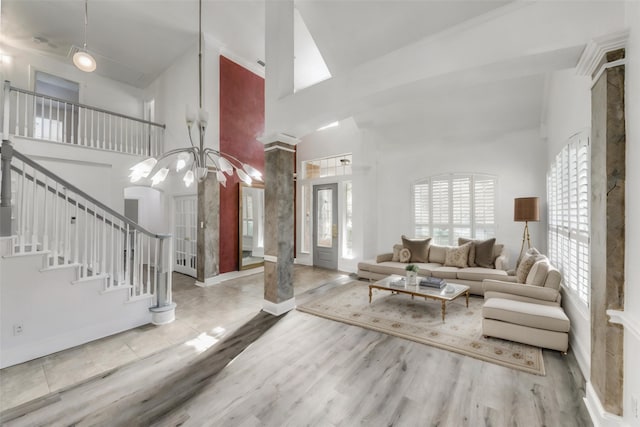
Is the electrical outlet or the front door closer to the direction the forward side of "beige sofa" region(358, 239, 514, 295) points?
the electrical outlet

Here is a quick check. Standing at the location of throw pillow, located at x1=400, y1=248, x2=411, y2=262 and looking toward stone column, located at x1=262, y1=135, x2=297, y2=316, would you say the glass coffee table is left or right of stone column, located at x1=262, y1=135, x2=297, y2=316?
left

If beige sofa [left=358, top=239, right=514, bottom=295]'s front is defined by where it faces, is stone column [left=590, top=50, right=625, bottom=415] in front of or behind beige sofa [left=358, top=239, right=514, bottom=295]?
in front

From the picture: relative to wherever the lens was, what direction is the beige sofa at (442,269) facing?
facing the viewer

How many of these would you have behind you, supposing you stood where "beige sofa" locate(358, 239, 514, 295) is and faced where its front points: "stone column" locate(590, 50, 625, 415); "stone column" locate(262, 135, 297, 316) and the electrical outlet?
0

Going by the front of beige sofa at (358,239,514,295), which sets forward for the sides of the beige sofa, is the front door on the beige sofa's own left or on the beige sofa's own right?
on the beige sofa's own right

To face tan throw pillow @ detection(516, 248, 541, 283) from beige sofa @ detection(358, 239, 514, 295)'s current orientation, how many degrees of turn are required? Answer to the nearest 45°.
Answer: approximately 45° to its left

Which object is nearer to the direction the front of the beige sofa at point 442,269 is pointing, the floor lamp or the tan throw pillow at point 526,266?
the tan throw pillow

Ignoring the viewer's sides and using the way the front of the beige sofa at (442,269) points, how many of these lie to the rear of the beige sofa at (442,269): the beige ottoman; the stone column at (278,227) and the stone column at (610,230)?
0

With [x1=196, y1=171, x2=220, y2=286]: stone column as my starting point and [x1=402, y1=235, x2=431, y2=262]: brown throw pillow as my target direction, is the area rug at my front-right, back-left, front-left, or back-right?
front-right

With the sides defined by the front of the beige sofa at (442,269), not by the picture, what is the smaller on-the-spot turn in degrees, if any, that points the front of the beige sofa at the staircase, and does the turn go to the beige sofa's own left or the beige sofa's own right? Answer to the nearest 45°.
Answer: approximately 45° to the beige sofa's own right

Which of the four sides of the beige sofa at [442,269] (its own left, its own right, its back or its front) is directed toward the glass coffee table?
front

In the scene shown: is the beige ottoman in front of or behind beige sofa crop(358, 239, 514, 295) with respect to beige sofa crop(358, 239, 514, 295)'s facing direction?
in front

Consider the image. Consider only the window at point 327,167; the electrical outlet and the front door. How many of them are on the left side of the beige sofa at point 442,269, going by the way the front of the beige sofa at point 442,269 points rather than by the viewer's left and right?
0

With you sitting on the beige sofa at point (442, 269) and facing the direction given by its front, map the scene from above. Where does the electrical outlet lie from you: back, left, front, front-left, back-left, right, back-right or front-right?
front-right

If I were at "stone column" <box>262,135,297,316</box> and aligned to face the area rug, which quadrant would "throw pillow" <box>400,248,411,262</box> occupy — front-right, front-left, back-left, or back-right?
front-left
